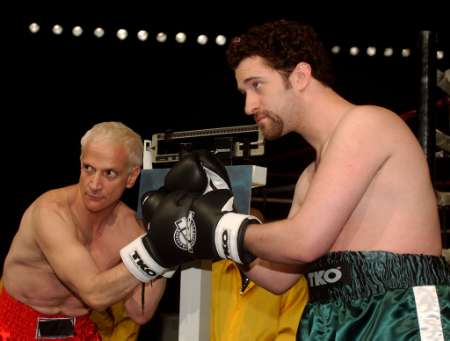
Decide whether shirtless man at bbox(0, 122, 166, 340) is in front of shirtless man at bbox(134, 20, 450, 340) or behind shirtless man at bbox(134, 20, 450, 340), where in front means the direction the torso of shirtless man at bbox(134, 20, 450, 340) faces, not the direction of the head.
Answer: in front

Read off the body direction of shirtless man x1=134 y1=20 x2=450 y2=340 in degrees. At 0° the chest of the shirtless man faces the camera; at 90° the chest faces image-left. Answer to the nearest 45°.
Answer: approximately 90°

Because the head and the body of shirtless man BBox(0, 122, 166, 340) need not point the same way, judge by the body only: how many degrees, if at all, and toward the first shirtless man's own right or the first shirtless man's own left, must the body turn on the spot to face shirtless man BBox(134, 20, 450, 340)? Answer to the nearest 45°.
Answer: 0° — they already face them

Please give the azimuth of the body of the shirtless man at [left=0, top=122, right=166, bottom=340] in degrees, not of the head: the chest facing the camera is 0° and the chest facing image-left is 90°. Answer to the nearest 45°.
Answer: approximately 315°

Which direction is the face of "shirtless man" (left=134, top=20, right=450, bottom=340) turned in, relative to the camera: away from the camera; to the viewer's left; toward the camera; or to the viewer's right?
to the viewer's left

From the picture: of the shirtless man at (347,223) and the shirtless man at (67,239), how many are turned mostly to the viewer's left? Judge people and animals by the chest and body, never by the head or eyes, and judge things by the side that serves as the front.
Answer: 1
